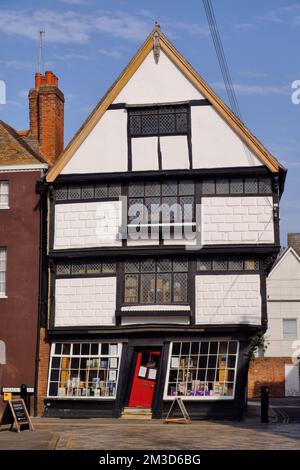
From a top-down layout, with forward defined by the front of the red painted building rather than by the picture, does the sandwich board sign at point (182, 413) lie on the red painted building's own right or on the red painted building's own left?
on the red painted building's own left

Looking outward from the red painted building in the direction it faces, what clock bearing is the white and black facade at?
The white and black facade is roughly at 10 o'clock from the red painted building.

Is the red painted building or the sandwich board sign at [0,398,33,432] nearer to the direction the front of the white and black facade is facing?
the sandwich board sign

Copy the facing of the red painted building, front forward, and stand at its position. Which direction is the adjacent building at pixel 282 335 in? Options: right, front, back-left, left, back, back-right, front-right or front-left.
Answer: back-left

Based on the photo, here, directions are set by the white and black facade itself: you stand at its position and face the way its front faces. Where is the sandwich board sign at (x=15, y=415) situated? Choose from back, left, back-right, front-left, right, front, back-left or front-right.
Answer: front-right

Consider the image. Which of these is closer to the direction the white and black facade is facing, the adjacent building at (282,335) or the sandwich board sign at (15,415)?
the sandwich board sign

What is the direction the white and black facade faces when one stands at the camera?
facing the viewer

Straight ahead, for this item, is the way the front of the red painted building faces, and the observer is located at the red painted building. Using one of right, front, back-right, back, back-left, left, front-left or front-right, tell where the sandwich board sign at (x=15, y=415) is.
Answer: front

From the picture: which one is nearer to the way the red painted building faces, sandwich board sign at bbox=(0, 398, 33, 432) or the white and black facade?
the sandwich board sign

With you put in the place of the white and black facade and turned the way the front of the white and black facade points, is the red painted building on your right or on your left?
on your right

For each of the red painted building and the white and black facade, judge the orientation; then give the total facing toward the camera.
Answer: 2
